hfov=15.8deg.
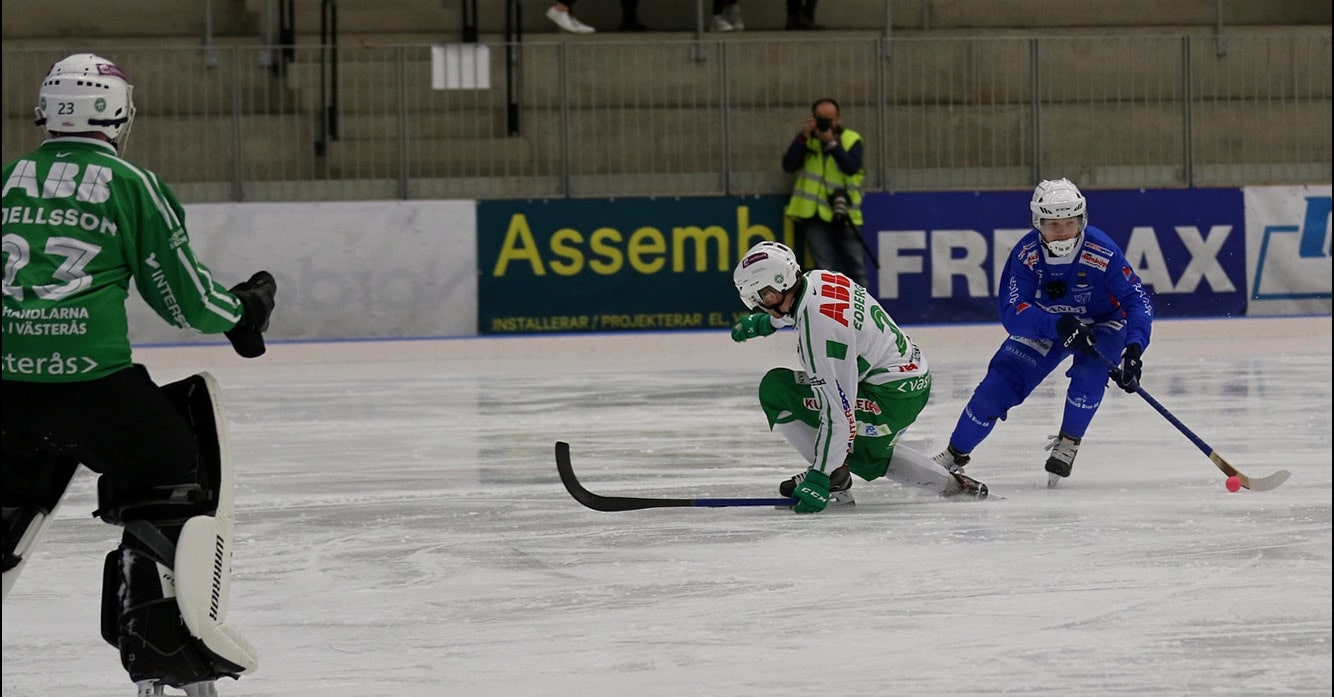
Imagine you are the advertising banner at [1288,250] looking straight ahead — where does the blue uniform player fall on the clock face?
The blue uniform player is roughly at 12 o'clock from the advertising banner.

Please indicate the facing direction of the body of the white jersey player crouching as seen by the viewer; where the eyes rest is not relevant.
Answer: to the viewer's left

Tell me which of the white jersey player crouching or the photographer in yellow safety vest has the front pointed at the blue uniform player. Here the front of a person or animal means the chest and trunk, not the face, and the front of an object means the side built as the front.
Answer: the photographer in yellow safety vest

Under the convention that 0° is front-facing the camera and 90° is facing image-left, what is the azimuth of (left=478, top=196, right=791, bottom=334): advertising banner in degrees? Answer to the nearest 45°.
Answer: approximately 0°

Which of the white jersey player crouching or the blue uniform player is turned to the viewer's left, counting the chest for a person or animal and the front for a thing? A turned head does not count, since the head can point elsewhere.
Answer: the white jersey player crouching

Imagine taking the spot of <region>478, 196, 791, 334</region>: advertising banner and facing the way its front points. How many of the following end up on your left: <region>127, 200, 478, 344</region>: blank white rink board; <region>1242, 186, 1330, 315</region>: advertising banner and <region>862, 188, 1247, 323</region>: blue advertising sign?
2

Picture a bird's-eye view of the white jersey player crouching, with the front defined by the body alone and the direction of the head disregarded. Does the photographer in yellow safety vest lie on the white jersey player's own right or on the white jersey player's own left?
on the white jersey player's own right

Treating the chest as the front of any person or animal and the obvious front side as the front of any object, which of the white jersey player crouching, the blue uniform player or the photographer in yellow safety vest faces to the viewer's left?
the white jersey player crouching

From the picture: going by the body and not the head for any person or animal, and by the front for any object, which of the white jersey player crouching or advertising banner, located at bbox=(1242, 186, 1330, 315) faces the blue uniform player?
the advertising banner

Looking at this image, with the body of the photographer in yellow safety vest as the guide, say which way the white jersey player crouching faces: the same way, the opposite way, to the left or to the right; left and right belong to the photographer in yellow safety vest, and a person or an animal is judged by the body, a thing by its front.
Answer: to the right
